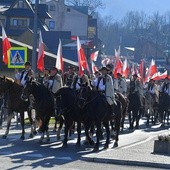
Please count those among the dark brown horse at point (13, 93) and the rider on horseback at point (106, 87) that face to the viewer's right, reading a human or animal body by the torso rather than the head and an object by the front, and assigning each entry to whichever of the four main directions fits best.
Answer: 0

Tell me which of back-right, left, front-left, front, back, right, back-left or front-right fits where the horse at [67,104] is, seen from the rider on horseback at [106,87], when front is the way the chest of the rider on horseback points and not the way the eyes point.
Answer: front-right

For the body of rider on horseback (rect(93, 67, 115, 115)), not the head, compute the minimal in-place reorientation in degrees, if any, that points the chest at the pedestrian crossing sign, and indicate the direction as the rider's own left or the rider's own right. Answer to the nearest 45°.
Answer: approximately 90° to the rider's own right

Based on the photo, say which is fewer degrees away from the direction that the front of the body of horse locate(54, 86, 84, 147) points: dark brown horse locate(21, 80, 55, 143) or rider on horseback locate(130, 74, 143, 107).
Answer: the dark brown horse

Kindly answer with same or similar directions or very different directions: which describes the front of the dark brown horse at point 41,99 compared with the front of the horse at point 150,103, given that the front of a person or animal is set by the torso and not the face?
same or similar directions

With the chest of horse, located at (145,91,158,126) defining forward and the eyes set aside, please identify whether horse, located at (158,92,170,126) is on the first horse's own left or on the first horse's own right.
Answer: on the first horse's own left

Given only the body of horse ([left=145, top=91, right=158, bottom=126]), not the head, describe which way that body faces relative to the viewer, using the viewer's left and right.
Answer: facing the viewer and to the left of the viewer

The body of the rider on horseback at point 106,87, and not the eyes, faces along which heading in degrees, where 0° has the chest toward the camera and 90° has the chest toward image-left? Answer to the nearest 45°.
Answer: approximately 45°

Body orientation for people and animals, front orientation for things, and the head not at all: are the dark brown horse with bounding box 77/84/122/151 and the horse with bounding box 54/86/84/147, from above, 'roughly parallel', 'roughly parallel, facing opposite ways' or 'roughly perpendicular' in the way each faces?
roughly parallel

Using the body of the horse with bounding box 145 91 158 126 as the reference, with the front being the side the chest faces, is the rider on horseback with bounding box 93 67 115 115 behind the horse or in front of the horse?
in front

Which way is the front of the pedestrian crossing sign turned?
toward the camera

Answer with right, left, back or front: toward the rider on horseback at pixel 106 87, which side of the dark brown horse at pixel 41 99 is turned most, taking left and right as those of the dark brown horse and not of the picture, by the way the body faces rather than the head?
left

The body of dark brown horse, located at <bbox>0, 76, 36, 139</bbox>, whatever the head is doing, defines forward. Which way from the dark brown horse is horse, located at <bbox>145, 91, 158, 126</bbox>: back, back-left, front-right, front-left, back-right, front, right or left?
back

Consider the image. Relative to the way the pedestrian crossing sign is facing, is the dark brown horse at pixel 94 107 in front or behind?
in front
